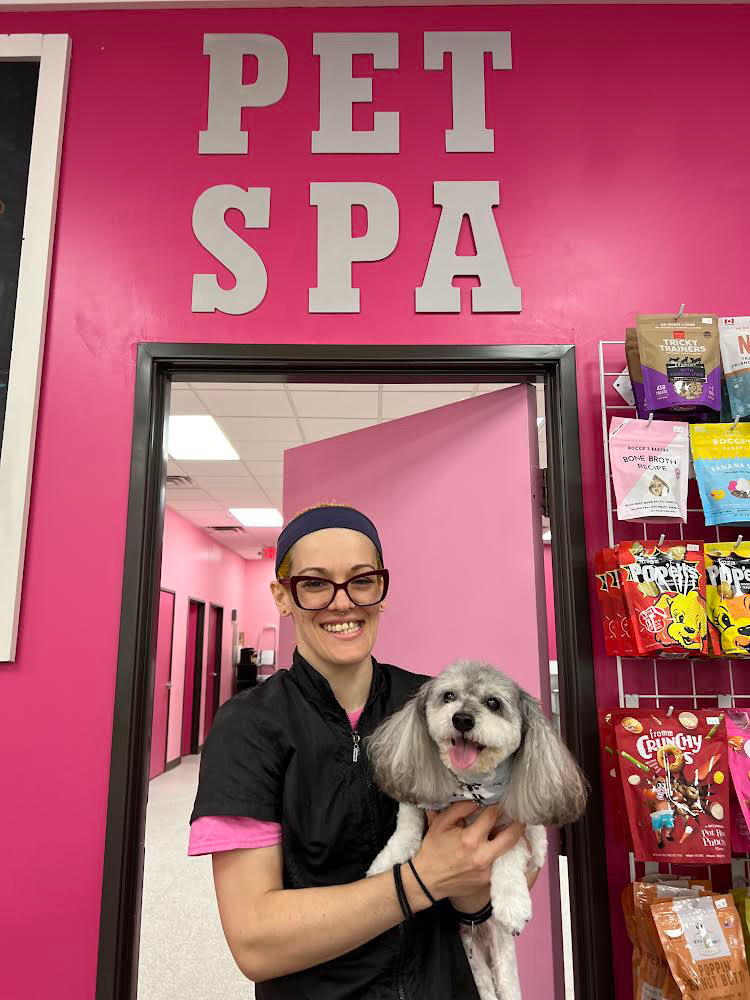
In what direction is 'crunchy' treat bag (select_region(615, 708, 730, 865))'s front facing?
toward the camera

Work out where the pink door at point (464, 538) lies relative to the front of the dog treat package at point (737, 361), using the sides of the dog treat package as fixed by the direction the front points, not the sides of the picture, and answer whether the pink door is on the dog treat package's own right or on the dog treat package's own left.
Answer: on the dog treat package's own right

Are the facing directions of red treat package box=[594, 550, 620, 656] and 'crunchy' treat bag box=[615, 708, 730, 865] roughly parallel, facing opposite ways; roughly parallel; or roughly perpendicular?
roughly parallel

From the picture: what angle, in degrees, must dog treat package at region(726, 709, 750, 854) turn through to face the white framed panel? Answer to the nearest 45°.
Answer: approximately 90° to its right

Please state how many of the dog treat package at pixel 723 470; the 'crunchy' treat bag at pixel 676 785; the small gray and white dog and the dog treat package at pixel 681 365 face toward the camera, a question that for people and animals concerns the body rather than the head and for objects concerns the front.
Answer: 4

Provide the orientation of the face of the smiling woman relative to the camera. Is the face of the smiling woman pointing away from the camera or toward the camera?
toward the camera

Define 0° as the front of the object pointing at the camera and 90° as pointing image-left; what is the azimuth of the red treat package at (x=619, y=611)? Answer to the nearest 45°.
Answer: approximately 0°

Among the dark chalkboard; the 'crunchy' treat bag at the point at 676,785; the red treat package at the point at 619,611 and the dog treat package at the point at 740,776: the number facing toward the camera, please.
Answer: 4

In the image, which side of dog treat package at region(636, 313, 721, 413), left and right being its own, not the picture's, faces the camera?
front

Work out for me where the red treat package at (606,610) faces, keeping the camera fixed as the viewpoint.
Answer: facing the viewer

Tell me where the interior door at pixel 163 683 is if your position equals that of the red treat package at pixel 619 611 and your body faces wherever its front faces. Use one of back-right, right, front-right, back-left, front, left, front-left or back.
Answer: back-right

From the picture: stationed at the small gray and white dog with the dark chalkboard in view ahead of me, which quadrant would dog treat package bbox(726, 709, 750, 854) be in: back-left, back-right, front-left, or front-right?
back-right

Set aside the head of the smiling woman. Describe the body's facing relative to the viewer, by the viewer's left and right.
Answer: facing the viewer and to the right of the viewer
